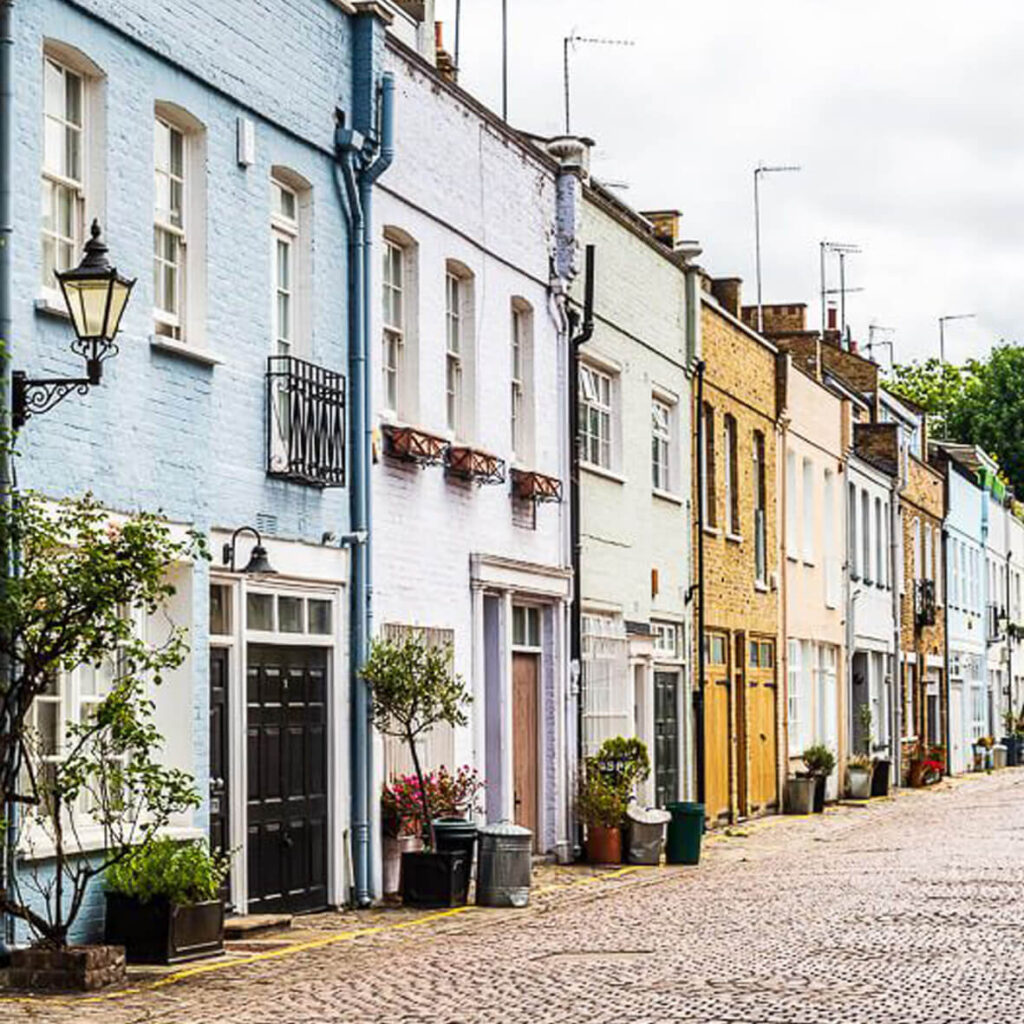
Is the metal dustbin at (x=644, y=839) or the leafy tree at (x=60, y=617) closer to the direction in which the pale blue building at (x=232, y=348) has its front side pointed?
the leafy tree

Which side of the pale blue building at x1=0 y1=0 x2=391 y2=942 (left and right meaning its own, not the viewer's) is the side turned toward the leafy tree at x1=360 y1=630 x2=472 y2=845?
left

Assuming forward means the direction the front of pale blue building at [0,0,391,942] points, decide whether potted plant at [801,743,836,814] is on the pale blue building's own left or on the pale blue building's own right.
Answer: on the pale blue building's own left

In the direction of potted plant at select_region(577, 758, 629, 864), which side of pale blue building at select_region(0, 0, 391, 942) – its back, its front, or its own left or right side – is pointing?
left

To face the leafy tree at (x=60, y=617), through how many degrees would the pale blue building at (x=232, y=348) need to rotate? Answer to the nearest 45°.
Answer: approximately 45° to its right

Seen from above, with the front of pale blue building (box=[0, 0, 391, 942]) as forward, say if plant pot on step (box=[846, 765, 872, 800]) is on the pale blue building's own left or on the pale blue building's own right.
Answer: on the pale blue building's own left

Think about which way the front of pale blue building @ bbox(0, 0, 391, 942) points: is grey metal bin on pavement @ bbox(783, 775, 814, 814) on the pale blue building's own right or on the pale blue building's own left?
on the pale blue building's own left

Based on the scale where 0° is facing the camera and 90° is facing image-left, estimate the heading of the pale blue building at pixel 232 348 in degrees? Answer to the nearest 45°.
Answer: approximately 315°
